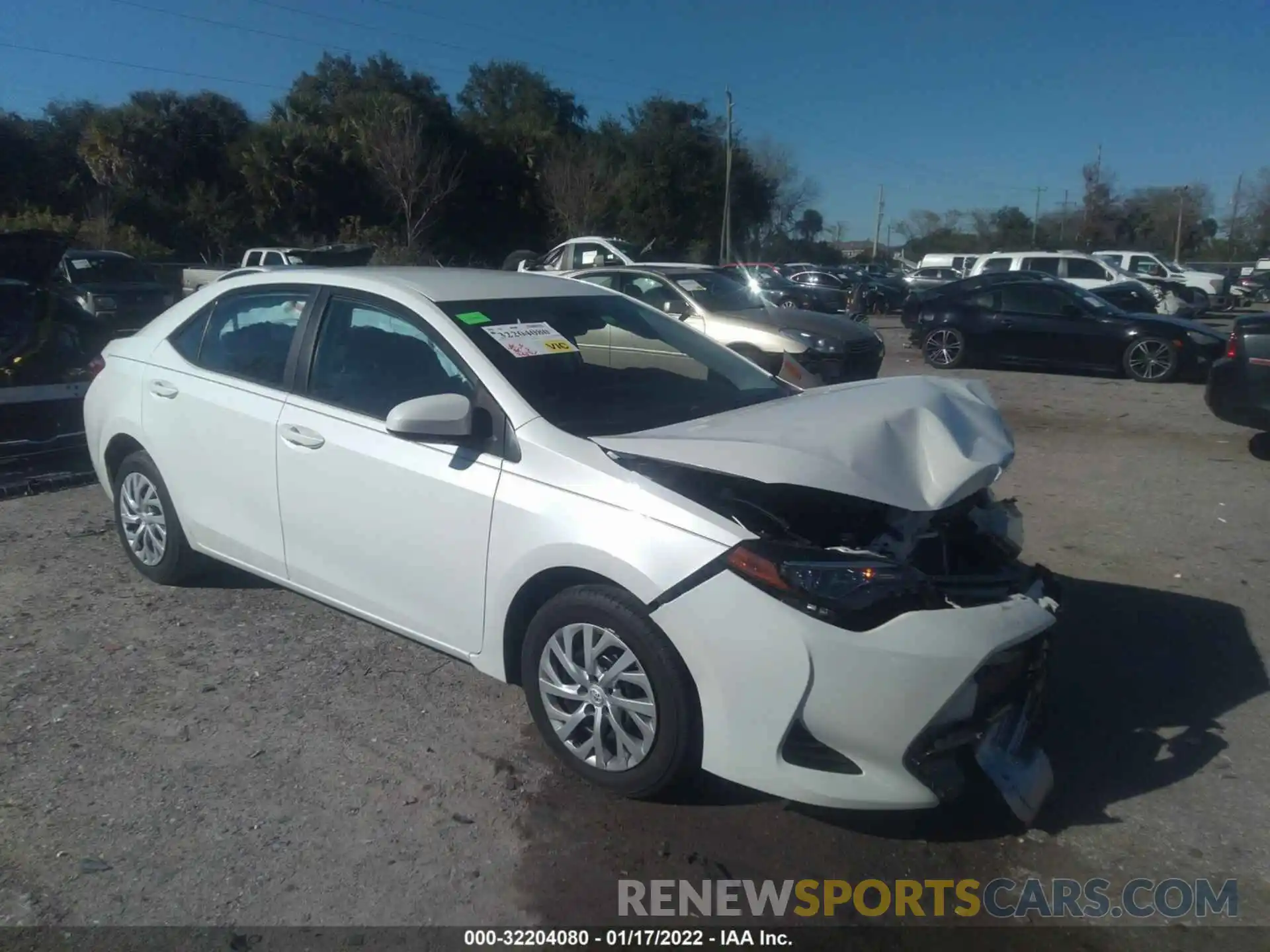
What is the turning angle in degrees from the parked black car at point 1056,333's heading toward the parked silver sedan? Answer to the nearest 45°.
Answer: approximately 135° to its right

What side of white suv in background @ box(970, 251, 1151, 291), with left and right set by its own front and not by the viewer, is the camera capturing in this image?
right

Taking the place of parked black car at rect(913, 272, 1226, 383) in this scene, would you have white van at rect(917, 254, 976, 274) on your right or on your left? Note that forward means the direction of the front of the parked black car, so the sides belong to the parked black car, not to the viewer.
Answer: on your left

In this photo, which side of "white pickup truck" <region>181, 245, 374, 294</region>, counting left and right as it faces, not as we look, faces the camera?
right

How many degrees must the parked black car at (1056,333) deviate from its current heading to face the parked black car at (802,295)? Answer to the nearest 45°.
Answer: approximately 135° to its left

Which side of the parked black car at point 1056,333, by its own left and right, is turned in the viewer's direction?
right

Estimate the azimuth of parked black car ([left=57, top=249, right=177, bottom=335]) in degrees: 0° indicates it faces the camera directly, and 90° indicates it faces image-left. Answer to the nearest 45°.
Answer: approximately 315°

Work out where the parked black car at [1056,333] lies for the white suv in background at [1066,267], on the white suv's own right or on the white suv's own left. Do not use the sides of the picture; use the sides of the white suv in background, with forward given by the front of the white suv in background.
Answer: on the white suv's own right

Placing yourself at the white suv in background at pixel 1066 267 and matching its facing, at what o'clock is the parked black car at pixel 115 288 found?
The parked black car is roughly at 5 o'clock from the white suv in background.

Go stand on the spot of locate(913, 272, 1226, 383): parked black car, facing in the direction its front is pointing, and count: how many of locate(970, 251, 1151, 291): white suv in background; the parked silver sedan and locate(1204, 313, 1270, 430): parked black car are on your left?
1

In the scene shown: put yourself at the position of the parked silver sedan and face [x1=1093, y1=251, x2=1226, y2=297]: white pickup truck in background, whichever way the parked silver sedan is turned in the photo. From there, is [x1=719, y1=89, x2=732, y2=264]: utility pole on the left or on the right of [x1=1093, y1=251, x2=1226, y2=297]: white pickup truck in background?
left

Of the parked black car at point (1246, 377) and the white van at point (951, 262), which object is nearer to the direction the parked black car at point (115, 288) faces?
the parked black car

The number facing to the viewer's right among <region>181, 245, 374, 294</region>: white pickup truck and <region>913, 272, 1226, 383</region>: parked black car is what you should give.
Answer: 2

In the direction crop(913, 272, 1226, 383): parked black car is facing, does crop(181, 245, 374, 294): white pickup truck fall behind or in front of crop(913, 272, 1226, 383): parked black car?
behind
